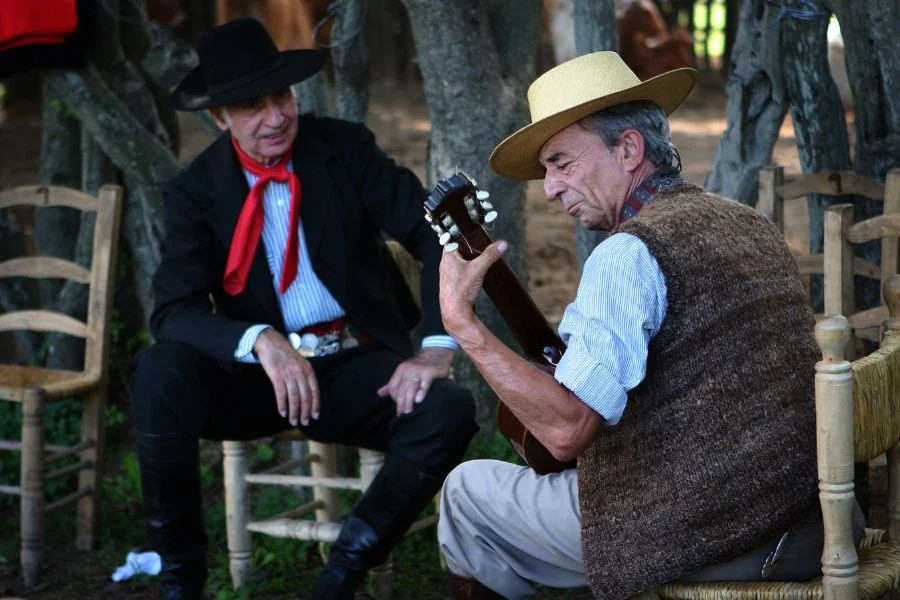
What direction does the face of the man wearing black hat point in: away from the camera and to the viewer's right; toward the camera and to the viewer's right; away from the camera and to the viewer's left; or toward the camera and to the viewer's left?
toward the camera and to the viewer's right

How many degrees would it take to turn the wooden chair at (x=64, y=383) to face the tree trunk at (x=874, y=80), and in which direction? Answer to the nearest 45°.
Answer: approximately 90° to its left

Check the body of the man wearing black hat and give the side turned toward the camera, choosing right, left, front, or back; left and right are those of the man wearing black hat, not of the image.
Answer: front

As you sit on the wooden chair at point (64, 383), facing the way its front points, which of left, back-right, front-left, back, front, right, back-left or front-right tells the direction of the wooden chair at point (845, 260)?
left

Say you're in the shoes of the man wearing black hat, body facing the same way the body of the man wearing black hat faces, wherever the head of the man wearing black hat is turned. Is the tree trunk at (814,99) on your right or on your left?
on your left

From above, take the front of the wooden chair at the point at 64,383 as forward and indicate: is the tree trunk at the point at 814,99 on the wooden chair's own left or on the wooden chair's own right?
on the wooden chair's own left

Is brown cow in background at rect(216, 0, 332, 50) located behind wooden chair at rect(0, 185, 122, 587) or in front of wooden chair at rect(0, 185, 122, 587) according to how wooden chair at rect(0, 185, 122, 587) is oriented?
behind

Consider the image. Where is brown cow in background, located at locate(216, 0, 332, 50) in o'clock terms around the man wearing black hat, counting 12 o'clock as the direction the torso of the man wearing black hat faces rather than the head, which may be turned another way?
The brown cow in background is roughly at 6 o'clock from the man wearing black hat.

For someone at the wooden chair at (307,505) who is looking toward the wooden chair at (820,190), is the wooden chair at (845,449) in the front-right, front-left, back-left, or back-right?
front-right

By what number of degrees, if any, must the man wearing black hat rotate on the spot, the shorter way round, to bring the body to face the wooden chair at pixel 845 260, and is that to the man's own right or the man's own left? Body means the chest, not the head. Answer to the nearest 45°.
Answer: approximately 90° to the man's own left
